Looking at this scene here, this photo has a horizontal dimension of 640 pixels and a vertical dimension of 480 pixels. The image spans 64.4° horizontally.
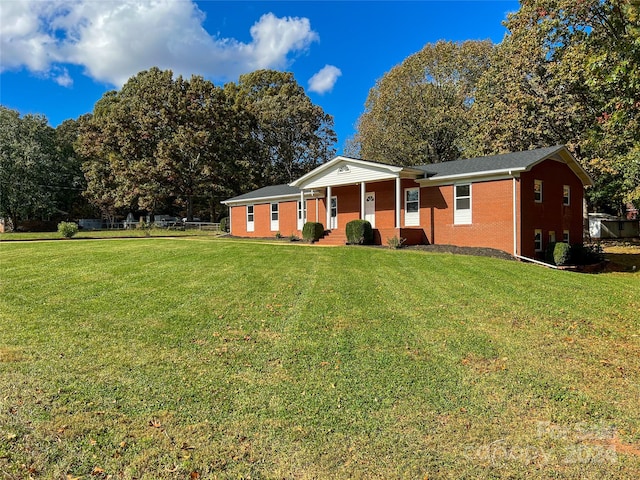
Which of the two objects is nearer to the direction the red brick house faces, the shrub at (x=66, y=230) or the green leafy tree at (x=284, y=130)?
the shrub

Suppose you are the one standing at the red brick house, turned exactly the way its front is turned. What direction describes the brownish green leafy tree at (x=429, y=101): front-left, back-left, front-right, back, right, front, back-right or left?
back-right

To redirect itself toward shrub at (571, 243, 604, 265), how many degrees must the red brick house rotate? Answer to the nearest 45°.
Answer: approximately 135° to its left

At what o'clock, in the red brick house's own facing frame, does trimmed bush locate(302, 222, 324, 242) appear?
The trimmed bush is roughly at 2 o'clock from the red brick house.

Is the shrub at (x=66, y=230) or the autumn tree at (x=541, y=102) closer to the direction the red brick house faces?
the shrub

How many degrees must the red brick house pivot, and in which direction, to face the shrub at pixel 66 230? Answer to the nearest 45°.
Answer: approximately 45° to its right

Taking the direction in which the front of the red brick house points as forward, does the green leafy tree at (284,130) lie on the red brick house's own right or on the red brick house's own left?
on the red brick house's own right

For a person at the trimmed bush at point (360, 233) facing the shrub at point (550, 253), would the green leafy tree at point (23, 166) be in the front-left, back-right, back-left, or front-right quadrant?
back-left

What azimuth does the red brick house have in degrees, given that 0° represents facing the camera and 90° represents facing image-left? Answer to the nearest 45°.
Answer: approximately 45°

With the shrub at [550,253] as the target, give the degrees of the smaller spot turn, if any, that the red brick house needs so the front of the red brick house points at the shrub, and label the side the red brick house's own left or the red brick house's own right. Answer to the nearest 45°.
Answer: approximately 135° to the red brick house's own left

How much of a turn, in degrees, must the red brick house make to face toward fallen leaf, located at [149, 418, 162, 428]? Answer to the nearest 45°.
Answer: approximately 45° to its left

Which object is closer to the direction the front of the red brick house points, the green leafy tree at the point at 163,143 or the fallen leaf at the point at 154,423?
the fallen leaf
